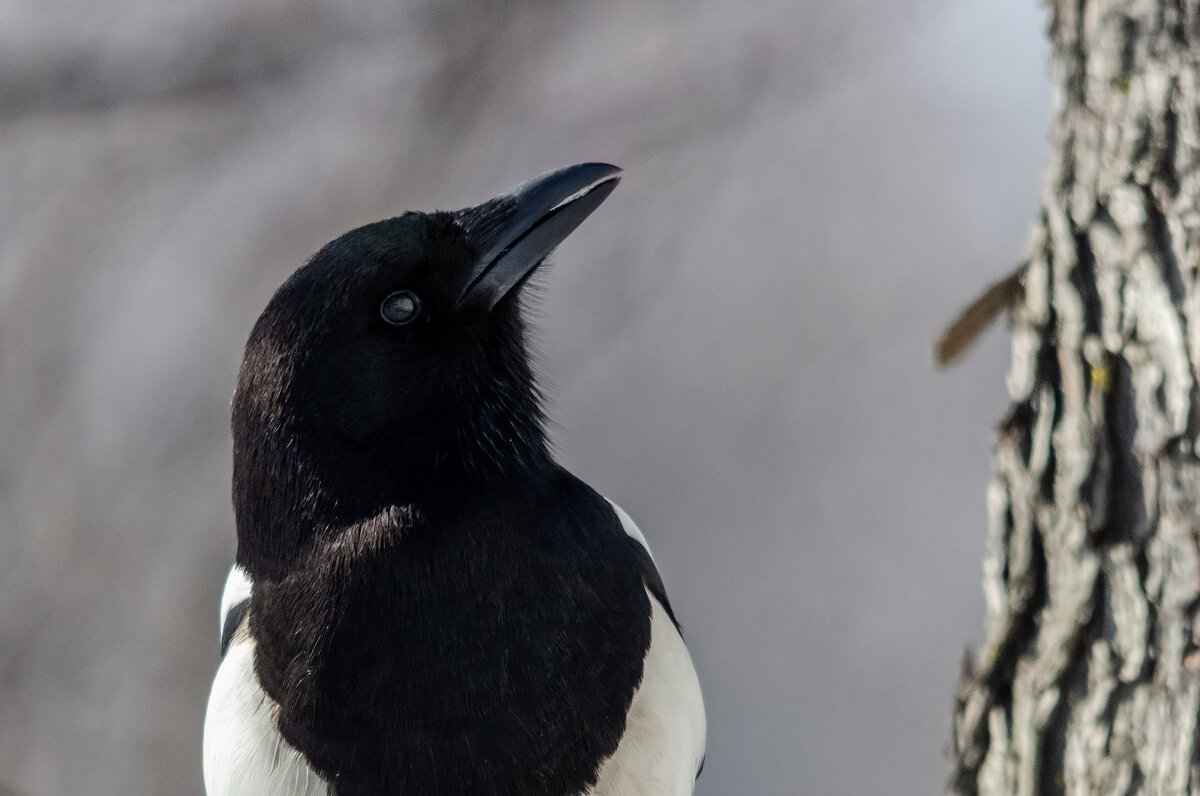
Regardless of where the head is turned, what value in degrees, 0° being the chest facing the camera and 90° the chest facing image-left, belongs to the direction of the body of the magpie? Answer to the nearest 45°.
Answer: approximately 0°

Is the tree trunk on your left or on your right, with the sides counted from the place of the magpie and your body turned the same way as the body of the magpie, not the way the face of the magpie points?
on your left
